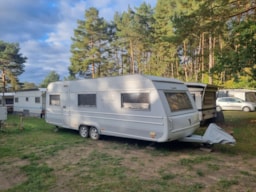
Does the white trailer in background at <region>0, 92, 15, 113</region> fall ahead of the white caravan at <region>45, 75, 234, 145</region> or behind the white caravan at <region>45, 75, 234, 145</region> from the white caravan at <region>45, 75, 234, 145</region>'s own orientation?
behind

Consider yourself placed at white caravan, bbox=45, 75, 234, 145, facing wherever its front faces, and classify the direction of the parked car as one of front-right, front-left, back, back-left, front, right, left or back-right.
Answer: left

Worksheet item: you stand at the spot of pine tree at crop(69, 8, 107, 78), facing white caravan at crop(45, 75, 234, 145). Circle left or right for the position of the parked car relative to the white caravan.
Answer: left

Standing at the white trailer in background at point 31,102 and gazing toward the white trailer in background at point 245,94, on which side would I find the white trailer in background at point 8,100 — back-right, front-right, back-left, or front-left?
back-left

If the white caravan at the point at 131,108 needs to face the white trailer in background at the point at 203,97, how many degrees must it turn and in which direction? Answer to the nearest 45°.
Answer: approximately 90° to its left

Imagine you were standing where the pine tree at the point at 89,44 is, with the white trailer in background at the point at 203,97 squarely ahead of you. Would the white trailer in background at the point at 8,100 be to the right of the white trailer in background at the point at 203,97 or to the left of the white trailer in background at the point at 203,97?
right
